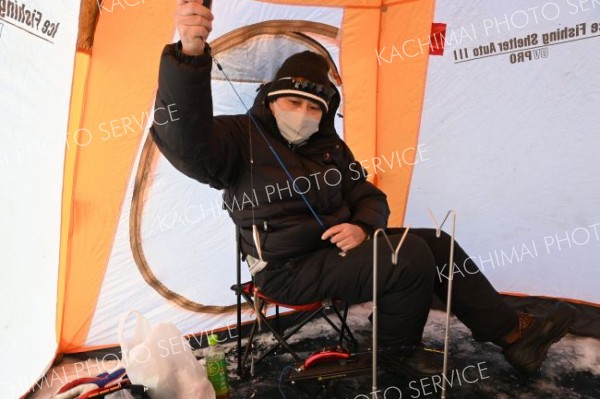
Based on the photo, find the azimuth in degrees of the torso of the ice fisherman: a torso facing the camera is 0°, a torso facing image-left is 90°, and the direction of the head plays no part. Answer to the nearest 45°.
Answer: approximately 315°
